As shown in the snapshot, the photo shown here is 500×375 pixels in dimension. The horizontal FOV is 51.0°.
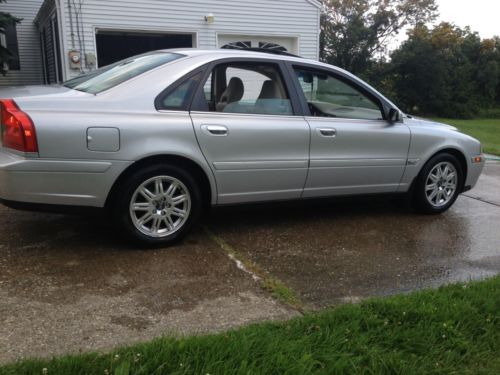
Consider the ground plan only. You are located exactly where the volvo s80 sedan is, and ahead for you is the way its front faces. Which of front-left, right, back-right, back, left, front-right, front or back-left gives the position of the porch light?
front-left

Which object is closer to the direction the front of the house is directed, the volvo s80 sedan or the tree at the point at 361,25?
the volvo s80 sedan

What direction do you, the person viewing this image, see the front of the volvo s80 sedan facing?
facing away from the viewer and to the right of the viewer

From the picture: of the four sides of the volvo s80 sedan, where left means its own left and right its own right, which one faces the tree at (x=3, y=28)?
left

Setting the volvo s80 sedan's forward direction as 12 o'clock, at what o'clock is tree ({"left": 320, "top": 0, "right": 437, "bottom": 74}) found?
The tree is roughly at 11 o'clock from the volvo s80 sedan.

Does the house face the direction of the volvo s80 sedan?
yes

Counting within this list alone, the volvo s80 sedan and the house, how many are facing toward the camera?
1

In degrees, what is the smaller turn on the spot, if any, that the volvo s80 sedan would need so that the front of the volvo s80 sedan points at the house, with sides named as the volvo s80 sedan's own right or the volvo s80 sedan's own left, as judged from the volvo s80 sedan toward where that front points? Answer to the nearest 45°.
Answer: approximately 45° to the volvo s80 sedan's own left

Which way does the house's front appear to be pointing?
toward the camera

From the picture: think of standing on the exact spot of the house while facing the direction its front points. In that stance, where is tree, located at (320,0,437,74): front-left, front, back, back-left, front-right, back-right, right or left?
back-left
